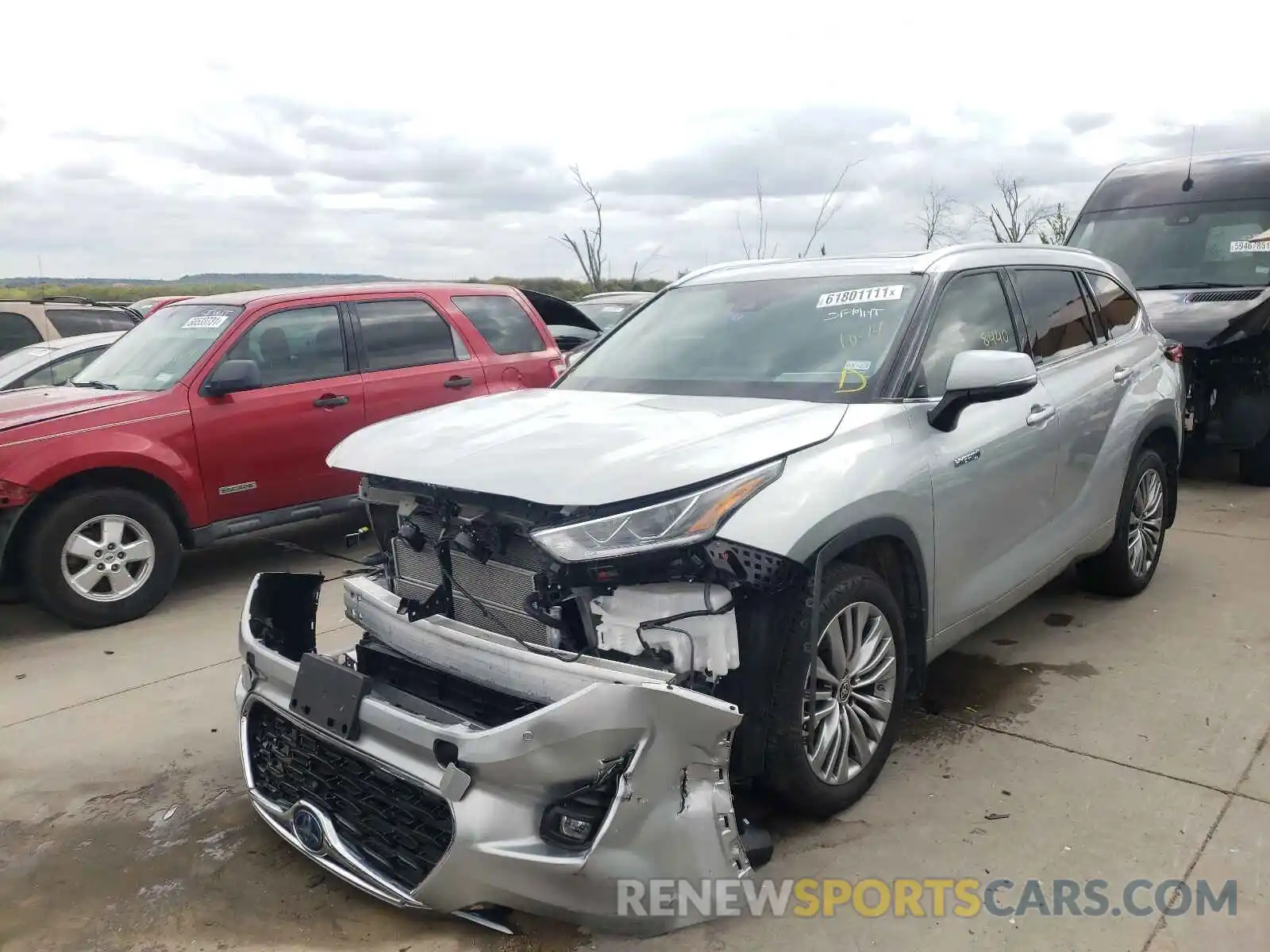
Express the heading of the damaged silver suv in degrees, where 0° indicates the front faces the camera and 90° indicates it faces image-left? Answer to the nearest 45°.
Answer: approximately 45°

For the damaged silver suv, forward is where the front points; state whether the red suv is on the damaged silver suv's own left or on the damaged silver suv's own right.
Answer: on the damaged silver suv's own right

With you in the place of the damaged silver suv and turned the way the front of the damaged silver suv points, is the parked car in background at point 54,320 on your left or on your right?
on your right

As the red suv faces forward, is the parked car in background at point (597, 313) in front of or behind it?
behind

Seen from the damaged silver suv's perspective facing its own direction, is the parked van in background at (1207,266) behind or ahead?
behind

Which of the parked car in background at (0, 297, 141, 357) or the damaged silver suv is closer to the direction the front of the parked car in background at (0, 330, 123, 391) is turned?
the damaged silver suv

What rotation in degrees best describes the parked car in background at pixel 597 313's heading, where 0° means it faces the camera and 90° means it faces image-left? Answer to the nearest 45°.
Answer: approximately 45°

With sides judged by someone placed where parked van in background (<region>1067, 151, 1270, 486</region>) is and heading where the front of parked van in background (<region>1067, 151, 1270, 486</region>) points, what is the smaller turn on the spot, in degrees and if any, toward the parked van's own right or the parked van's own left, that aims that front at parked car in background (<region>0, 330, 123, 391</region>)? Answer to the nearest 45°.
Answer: approximately 45° to the parked van's own right
